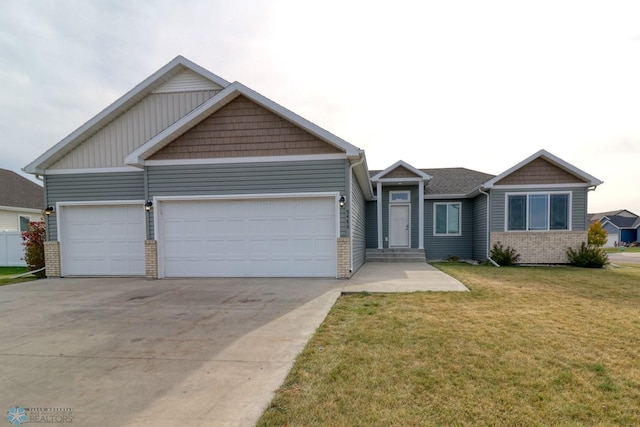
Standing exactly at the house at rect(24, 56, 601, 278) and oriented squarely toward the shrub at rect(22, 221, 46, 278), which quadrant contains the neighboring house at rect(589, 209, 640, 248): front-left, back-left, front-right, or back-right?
back-right

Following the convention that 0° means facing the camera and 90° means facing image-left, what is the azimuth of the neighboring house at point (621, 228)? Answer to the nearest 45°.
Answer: approximately 45°

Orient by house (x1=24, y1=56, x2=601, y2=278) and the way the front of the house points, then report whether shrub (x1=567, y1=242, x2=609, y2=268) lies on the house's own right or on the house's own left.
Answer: on the house's own left

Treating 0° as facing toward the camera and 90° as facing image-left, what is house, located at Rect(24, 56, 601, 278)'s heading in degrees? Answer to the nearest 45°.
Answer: approximately 0°

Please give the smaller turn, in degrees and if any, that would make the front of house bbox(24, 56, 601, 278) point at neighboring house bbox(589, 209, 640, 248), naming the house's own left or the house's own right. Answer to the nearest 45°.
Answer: approximately 135° to the house's own left

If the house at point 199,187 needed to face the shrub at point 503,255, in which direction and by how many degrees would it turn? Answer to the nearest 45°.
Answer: approximately 90° to its left

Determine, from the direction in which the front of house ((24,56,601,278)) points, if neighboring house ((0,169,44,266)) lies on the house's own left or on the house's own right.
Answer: on the house's own right

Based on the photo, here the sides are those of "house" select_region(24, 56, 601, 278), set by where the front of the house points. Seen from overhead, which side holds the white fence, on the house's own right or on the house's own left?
on the house's own right
